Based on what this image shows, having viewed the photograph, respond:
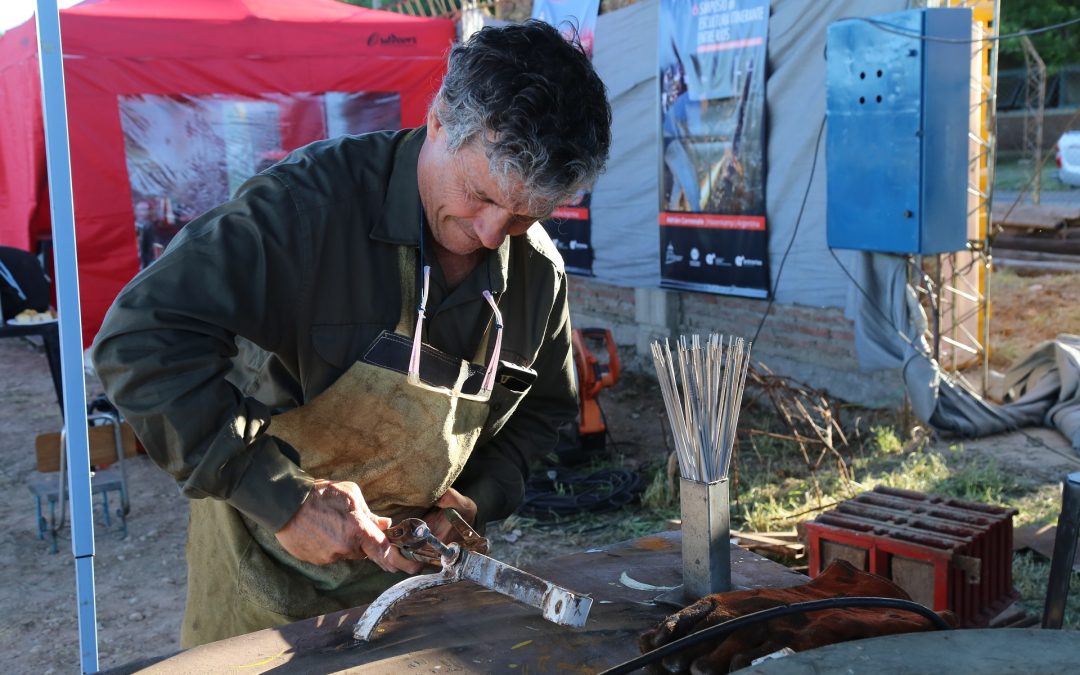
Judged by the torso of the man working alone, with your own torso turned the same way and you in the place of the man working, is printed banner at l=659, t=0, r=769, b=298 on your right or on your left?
on your left

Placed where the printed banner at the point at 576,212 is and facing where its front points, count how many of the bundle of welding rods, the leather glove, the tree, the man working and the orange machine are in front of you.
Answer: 4

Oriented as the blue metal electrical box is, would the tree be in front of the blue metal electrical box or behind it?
behind

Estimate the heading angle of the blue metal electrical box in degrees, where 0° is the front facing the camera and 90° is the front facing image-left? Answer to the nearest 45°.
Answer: approximately 45°

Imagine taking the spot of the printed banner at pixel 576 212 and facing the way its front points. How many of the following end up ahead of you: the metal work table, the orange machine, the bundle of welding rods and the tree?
3

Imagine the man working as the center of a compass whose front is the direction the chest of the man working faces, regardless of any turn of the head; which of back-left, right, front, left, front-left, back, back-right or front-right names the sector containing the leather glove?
front

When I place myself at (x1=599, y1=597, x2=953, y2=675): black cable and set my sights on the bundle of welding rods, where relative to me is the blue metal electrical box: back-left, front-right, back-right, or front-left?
front-right

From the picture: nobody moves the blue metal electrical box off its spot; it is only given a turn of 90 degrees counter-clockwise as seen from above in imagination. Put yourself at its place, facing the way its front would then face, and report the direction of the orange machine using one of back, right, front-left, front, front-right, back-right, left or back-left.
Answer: back-right

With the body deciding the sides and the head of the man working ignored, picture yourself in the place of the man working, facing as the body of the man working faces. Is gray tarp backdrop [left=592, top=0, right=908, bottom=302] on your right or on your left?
on your left

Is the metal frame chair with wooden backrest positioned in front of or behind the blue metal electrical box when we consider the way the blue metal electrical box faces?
in front

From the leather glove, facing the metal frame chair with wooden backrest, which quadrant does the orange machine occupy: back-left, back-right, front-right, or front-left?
front-right

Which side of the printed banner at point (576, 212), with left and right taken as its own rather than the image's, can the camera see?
front

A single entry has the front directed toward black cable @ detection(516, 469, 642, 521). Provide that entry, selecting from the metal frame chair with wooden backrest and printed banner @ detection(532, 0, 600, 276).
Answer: the printed banner

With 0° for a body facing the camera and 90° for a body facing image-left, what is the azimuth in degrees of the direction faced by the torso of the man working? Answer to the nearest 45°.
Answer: approximately 315°
